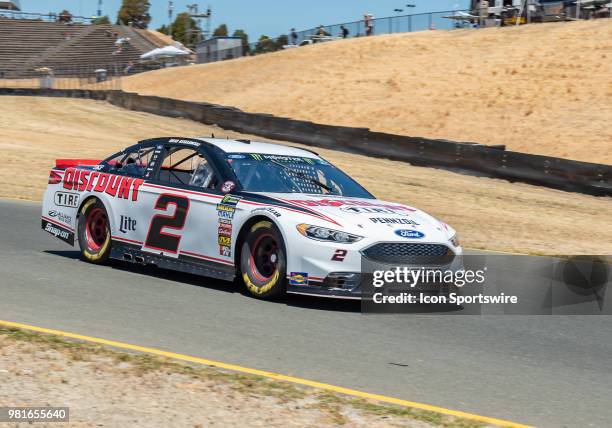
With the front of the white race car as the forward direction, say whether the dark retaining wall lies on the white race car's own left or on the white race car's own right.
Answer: on the white race car's own left

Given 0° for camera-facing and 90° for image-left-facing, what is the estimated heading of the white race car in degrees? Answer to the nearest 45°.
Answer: approximately 315°
